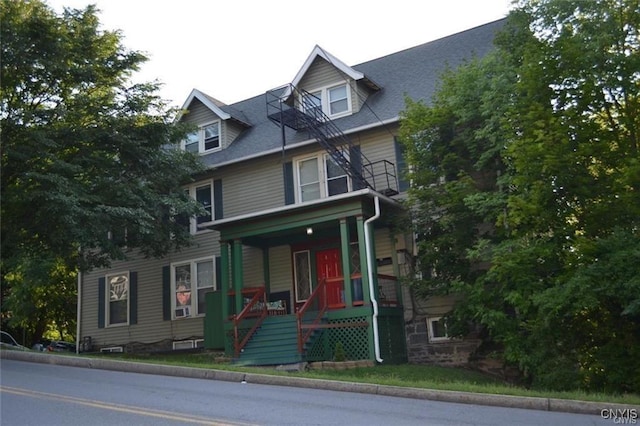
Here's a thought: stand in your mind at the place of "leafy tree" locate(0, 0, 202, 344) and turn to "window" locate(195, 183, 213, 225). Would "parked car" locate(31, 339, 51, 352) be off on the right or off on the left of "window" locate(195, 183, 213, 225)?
left

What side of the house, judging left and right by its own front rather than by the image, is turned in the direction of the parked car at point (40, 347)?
right

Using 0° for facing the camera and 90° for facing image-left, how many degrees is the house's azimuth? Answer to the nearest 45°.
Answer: approximately 45°

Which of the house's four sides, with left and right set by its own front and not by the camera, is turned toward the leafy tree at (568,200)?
left

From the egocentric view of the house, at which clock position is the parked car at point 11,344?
The parked car is roughly at 2 o'clock from the house.
